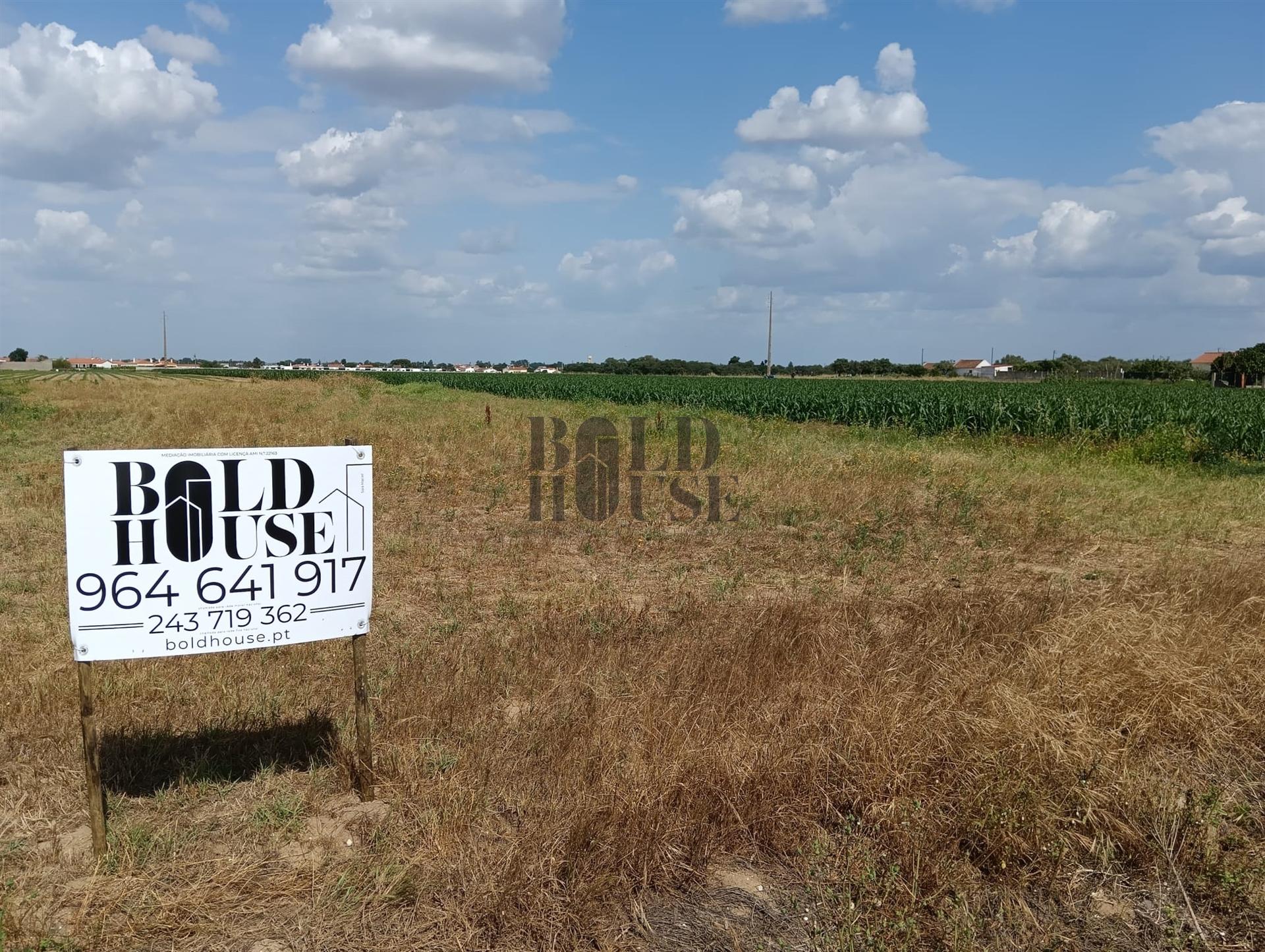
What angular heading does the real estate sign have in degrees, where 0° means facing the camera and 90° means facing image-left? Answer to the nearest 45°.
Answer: approximately 0°
